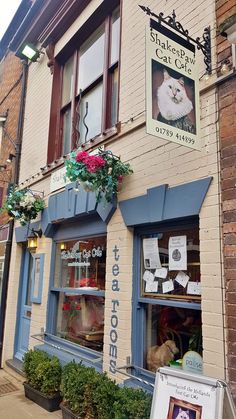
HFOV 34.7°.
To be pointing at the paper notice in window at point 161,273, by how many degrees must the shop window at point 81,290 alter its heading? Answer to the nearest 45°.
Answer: approximately 90° to its left

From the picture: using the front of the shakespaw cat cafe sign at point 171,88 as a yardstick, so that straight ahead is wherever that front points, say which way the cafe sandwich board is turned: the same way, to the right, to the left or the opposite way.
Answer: to the right

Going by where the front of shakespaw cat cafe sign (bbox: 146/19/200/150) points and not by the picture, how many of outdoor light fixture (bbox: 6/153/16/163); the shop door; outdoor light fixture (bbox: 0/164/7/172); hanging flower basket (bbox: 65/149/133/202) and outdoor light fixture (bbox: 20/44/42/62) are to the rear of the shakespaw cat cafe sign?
5

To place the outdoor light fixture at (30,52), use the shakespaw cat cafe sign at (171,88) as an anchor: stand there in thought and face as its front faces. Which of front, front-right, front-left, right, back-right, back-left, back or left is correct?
back

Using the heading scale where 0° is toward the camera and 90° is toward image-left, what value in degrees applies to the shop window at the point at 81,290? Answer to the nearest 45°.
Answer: approximately 45°

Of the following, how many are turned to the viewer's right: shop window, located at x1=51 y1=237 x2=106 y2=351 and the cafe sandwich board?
0

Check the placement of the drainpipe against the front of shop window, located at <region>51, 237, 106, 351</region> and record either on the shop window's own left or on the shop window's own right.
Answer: on the shop window's own right

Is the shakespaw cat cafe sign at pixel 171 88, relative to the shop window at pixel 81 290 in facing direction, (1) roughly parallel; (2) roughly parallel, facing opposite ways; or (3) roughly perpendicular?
roughly perpendicular

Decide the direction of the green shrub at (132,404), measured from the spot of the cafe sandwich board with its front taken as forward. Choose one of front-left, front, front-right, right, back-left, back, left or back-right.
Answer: right

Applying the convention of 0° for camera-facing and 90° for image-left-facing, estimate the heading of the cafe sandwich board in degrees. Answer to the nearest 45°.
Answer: approximately 45°

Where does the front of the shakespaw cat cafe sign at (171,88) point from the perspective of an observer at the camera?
facing the viewer and to the right of the viewer
